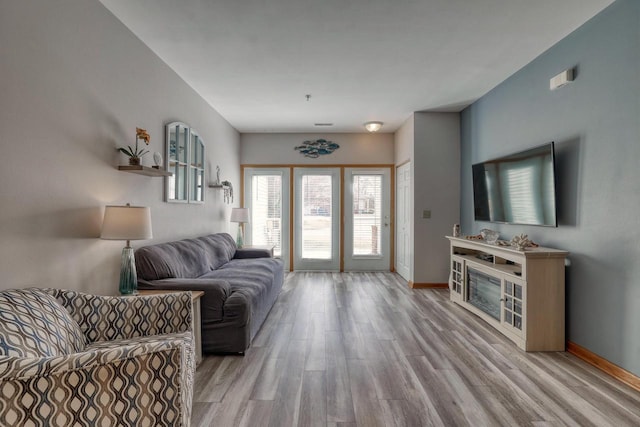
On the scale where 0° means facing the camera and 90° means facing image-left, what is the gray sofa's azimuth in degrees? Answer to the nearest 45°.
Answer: approximately 315°

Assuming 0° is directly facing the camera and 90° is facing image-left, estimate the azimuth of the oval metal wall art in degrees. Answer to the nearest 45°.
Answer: approximately 0°

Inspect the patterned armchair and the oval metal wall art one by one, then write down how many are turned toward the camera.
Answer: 1

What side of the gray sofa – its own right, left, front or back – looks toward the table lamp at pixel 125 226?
right

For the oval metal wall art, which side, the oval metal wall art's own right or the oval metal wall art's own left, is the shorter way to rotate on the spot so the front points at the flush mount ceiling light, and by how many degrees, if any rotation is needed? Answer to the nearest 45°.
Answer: approximately 45° to the oval metal wall art's own left

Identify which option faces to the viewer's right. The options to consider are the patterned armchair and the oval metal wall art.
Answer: the patterned armchair

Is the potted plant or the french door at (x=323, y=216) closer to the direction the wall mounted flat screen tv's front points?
the potted plant

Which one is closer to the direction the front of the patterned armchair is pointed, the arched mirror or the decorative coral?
the decorative coral

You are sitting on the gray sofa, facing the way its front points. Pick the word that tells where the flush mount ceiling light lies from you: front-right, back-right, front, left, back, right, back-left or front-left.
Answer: left

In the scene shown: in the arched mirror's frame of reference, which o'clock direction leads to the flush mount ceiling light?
The flush mount ceiling light is roughly at 10 o'clock from the arched mirror.

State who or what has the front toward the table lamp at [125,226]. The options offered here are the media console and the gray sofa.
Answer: the media console

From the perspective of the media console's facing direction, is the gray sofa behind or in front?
in front

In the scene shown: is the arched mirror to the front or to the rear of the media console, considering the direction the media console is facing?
to the front

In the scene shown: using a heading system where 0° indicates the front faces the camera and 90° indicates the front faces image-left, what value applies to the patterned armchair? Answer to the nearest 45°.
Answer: approximately 270°

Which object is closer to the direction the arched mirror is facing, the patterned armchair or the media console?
the media console
